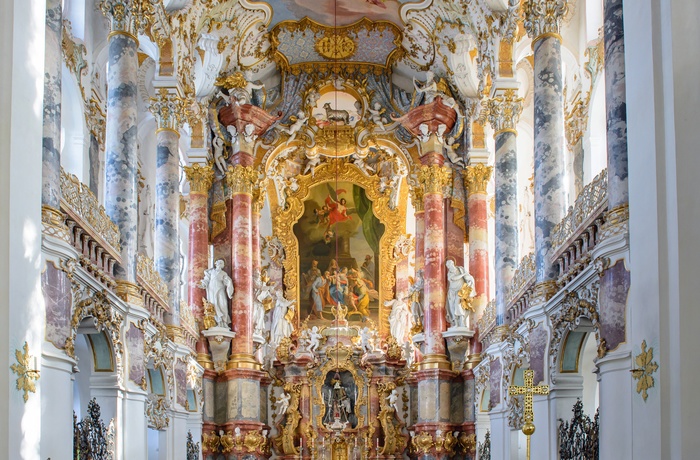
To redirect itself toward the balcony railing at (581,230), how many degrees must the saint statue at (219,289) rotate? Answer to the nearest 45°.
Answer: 0° — it already faces it

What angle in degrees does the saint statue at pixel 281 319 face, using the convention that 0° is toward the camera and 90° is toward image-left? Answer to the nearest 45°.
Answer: approximately 315°

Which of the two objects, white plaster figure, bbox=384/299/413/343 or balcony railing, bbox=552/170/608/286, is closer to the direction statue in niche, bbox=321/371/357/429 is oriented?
the balcony railing

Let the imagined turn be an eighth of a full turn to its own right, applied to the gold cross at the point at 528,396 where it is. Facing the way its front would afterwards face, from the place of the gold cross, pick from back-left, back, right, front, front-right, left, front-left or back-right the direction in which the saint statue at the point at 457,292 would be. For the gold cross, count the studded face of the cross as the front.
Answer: back-right
